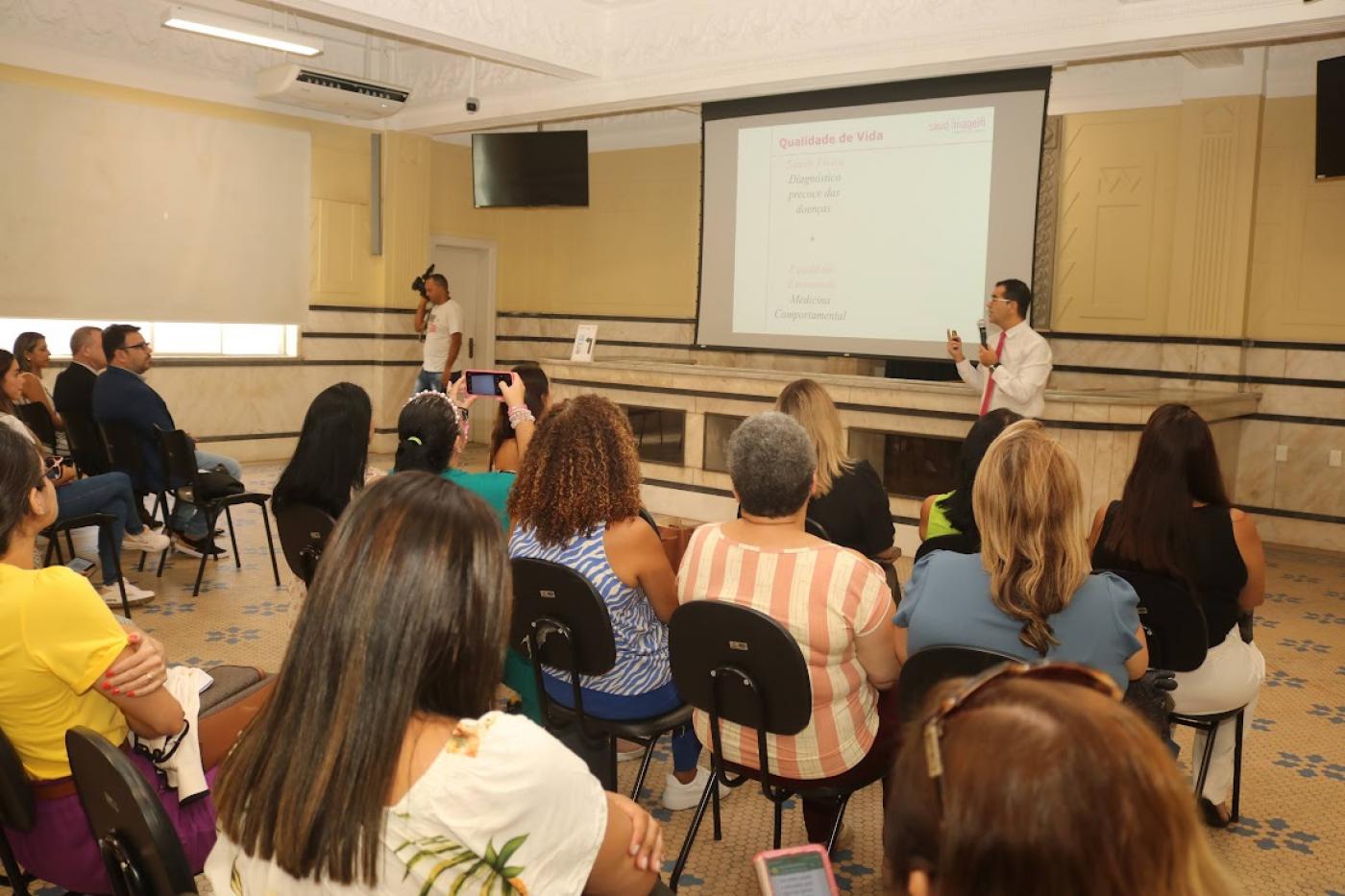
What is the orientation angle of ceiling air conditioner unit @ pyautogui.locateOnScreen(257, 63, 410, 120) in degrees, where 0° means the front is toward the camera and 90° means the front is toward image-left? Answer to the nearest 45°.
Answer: approximately 315°

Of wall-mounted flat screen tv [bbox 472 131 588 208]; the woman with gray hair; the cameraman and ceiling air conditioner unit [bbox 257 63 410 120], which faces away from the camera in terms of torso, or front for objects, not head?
the woman with gray hair

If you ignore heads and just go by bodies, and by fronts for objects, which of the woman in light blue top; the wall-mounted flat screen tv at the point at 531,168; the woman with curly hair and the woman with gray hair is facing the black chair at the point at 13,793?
the wall-mounted flat screen tv

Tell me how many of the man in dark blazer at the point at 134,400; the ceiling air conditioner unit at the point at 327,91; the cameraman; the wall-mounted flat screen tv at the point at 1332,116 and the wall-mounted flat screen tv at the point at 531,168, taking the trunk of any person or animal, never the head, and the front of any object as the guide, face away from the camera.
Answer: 0

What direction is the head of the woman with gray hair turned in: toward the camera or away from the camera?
away from the camera

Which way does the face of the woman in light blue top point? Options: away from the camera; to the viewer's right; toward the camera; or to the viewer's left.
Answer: away from the camera

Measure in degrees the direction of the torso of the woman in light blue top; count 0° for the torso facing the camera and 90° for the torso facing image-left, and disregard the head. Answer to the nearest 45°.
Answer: approximately 180°

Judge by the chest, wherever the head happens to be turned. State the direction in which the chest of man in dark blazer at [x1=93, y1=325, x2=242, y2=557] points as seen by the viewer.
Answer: to the viewer's right

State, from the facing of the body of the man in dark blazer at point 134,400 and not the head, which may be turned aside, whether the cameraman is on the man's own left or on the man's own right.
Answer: on the man's own left

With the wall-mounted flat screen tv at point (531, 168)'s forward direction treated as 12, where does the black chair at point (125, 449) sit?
The black chair is roughly at 1 o'clock from the wall-mounted flat screen tv.

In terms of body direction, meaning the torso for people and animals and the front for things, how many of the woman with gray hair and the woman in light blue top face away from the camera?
2

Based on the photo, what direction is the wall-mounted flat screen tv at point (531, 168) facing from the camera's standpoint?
toward the camera

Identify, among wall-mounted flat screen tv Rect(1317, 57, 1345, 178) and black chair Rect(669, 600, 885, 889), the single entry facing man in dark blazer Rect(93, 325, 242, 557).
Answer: the wall-mounted flat screen tv

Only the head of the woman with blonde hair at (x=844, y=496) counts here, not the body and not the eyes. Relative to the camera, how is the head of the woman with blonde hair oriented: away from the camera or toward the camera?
away from the camera

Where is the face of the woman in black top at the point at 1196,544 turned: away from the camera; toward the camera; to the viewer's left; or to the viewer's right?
away from the camera

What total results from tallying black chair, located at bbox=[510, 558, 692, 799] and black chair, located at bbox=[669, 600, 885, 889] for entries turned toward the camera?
0

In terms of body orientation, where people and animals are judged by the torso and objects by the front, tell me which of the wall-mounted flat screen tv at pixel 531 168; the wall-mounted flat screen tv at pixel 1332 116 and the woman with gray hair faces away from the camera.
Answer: the woman with gray hair

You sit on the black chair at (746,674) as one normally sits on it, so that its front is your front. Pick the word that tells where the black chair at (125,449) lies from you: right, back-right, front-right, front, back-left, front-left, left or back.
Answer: left
